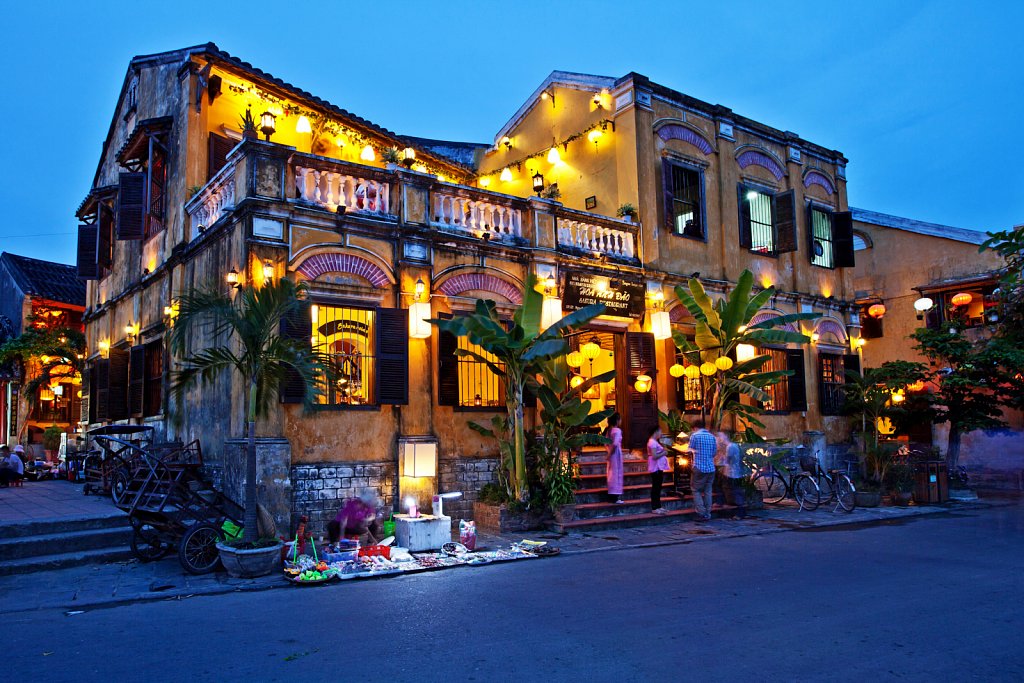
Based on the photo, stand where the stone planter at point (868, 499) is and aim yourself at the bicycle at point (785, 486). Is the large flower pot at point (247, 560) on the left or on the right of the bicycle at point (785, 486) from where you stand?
left
